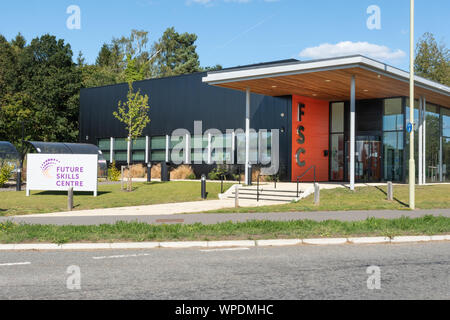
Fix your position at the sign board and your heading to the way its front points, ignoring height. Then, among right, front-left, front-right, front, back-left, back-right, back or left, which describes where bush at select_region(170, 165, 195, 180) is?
back-left

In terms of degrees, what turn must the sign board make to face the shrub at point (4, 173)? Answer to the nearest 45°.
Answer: approximately 135° to its right

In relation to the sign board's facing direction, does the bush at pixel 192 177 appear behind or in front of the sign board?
behind

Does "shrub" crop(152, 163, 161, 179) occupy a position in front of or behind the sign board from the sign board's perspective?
behind

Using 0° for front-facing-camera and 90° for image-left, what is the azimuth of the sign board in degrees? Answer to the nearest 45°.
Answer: approximately 0°
